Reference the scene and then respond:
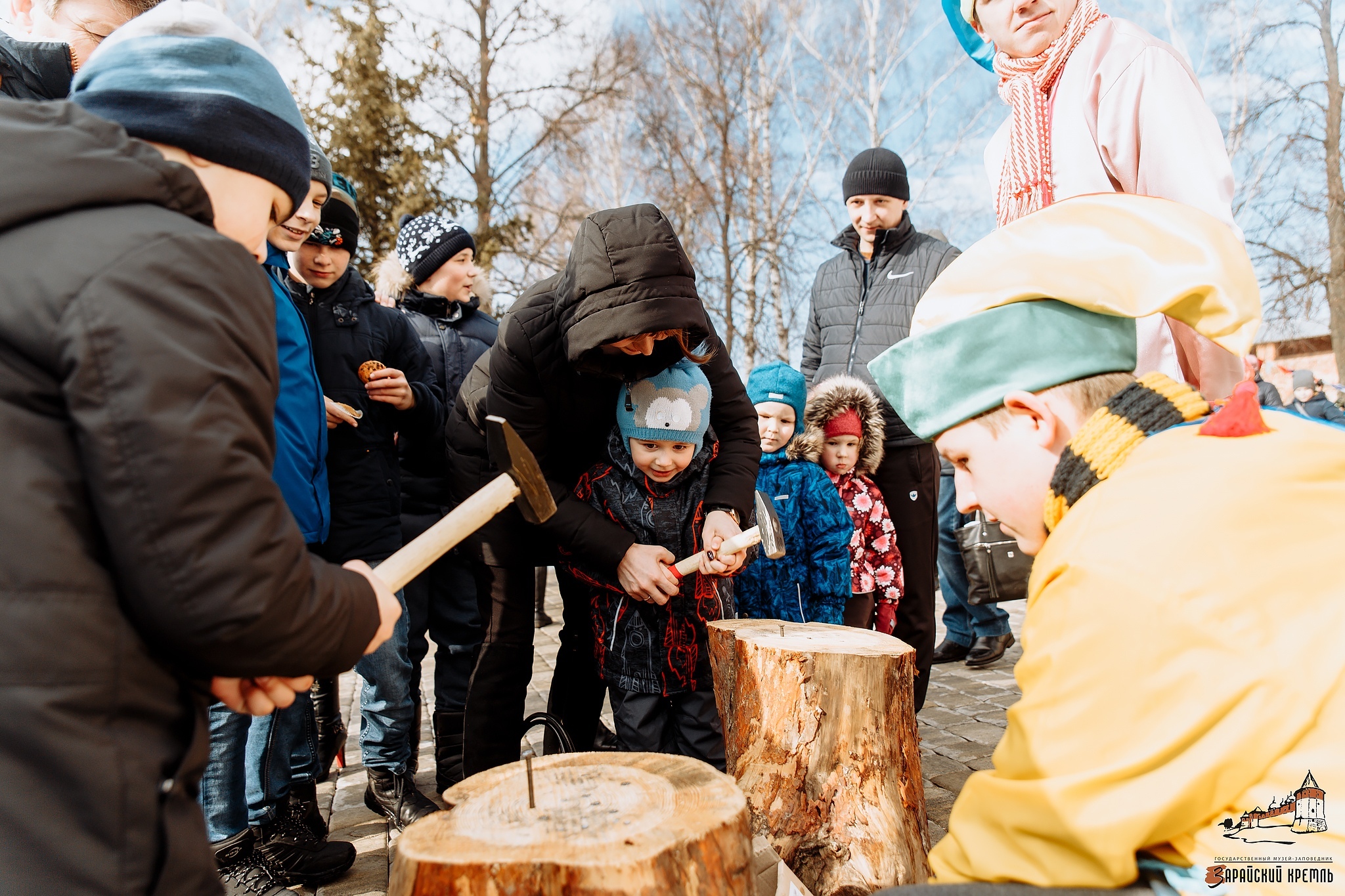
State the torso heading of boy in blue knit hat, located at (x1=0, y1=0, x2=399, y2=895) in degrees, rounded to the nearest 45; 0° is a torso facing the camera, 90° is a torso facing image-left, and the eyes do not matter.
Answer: approximately 270°

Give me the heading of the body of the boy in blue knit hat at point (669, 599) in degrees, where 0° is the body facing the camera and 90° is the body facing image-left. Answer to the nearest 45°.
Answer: approximately 0°

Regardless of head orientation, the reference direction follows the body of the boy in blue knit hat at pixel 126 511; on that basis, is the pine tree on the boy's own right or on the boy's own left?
on the boy's own left

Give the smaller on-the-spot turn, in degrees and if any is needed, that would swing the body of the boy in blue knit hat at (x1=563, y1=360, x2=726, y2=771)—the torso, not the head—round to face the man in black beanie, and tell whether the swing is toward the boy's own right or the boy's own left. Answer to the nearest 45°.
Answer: approximately 135° to the boy's own left

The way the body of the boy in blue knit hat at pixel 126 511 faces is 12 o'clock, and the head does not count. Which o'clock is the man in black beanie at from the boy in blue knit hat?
The man in black beanie is roughly at 11 o'clock from the boy in blue knit hat.

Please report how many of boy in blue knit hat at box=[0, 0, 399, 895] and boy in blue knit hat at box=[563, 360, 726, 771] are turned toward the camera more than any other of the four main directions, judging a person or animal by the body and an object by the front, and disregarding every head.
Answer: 1

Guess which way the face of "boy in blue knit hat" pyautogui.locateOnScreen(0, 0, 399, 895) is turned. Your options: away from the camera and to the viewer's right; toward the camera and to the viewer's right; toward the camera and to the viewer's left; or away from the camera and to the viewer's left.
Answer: away from the camera and to the viewer's right

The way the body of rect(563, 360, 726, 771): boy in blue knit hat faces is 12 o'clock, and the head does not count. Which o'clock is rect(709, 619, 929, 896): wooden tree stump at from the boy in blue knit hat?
The wooden tree stump is roughly at 11 o'clock from the boy in blue knit hat.

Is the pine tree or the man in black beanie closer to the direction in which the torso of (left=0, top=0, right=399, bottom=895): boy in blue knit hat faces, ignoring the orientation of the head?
the man in black beanie

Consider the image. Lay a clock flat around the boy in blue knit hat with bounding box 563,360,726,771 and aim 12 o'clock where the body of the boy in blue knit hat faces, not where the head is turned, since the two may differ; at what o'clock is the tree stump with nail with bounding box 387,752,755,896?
The tree stump with nail is roughly at 12 o'clock from the boy in blue knit hat.

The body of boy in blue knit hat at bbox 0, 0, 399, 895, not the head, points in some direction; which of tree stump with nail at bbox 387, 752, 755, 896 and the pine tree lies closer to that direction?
the tree stump with nail

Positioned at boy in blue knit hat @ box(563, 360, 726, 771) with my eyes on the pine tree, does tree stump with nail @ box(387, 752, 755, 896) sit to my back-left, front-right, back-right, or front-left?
back-left
